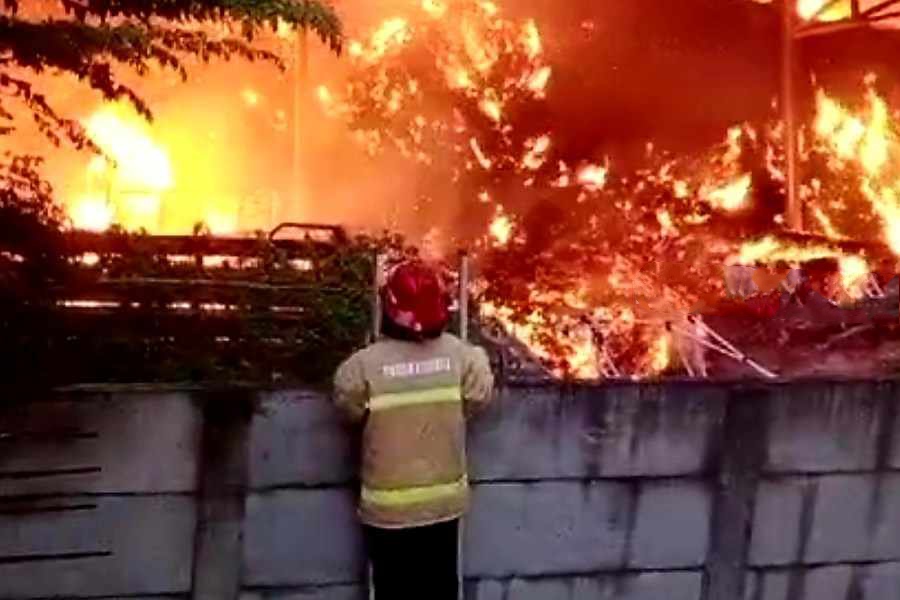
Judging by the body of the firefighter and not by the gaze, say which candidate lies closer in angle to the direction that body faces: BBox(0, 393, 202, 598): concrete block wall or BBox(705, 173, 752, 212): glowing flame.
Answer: the glowing flame

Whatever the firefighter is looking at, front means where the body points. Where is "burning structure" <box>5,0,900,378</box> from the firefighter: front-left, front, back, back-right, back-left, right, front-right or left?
front

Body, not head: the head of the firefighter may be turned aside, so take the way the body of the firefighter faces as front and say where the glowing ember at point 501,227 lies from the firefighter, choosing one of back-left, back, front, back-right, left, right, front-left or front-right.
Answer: front

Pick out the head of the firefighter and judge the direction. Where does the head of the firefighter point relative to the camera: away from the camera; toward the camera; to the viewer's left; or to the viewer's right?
away from the camera

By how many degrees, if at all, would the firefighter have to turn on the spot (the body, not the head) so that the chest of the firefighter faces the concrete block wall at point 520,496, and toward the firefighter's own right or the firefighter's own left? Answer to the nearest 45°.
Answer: approximately 45° to the firefighter's own right

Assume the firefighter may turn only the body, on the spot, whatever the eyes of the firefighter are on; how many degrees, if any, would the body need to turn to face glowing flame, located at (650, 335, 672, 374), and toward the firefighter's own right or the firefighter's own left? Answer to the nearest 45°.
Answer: approximately 45° to the firefighter's own right

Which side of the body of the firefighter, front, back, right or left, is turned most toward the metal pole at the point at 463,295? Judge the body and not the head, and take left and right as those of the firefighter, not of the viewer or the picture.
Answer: front

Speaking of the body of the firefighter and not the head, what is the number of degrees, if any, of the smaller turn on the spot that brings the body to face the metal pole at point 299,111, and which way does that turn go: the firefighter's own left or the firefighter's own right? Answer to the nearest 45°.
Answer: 0° — they already face it

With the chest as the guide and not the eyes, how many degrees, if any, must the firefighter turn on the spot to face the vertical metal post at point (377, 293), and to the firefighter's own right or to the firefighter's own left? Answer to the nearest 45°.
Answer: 0° — they already face it

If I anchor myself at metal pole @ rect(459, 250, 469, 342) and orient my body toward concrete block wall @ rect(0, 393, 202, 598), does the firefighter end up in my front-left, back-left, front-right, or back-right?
front-left

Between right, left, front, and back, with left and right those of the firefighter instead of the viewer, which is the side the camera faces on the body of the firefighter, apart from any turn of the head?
back
